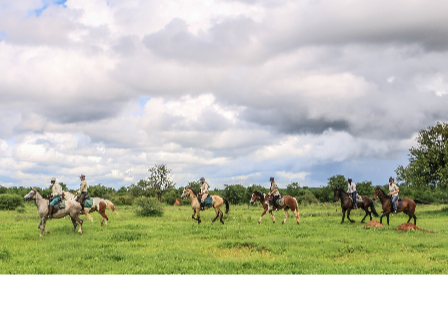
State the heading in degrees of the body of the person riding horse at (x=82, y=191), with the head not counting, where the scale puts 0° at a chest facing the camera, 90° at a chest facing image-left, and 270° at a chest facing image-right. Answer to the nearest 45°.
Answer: approximately 90°

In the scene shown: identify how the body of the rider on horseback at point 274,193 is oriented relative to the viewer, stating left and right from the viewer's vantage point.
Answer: facing to the left of the viewer

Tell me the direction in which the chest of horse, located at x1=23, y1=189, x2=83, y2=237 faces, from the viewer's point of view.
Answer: to the viewer's left

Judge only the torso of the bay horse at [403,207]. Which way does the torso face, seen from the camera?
to the viewer's left

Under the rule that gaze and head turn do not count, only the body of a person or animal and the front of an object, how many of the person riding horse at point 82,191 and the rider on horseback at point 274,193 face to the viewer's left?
2

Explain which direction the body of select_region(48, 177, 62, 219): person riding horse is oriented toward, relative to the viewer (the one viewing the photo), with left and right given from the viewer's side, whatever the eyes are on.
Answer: facing to the left of the viewer
